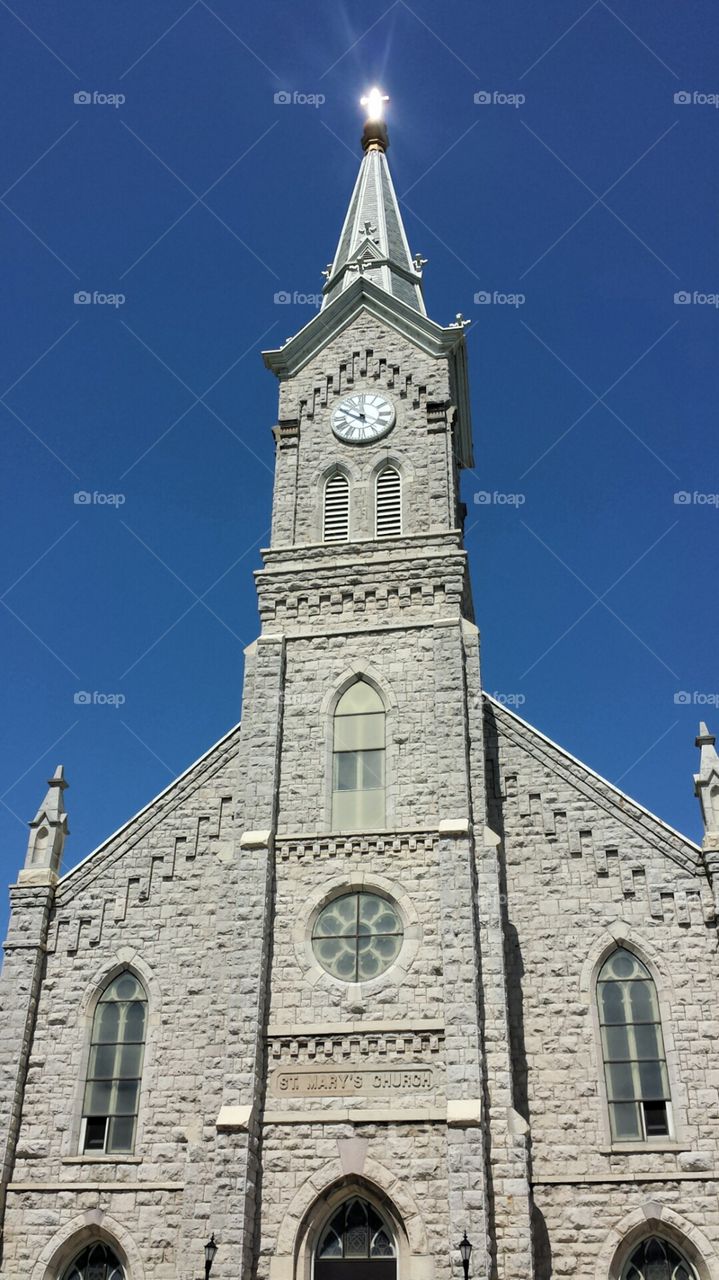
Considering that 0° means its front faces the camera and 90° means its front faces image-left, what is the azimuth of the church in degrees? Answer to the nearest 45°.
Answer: approximately 0°
